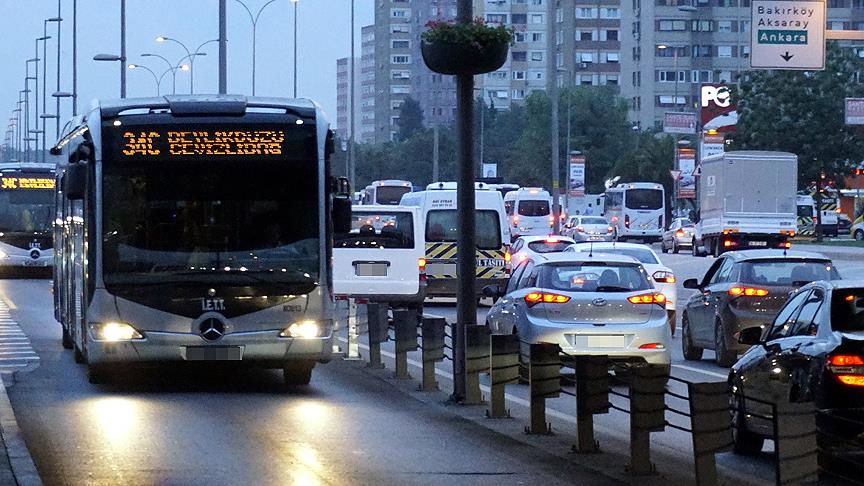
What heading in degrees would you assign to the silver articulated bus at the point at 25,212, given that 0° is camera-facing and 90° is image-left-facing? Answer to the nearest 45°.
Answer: approximately 0°

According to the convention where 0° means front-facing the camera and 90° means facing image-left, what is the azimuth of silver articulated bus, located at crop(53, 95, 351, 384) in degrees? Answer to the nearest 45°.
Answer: approximately 0°

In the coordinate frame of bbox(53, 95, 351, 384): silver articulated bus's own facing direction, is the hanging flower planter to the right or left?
on its left

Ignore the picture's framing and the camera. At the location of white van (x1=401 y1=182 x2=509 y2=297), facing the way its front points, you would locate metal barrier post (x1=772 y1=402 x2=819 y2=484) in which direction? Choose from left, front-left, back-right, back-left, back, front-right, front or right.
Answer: back

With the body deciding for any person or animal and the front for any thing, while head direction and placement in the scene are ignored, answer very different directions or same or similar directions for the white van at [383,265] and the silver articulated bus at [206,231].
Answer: very different directions

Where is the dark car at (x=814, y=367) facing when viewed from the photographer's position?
facing away from the viewer and to the left of the viewer

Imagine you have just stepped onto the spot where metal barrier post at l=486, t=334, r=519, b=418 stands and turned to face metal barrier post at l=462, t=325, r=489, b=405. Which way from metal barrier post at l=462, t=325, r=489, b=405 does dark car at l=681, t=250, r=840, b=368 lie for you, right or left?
right

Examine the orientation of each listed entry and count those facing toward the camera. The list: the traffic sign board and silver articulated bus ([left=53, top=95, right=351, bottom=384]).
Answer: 2

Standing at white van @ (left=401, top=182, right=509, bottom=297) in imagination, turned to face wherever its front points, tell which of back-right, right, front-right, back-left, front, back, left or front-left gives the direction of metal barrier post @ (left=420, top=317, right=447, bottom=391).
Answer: back

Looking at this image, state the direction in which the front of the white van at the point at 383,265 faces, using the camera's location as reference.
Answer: facing away from the viewer

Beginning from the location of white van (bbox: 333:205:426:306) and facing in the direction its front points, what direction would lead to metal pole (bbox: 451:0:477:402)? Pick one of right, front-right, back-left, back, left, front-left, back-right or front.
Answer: back

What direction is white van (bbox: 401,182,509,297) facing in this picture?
away from the camera

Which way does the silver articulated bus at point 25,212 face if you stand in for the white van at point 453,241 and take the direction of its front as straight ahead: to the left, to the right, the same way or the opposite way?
the opposite way
